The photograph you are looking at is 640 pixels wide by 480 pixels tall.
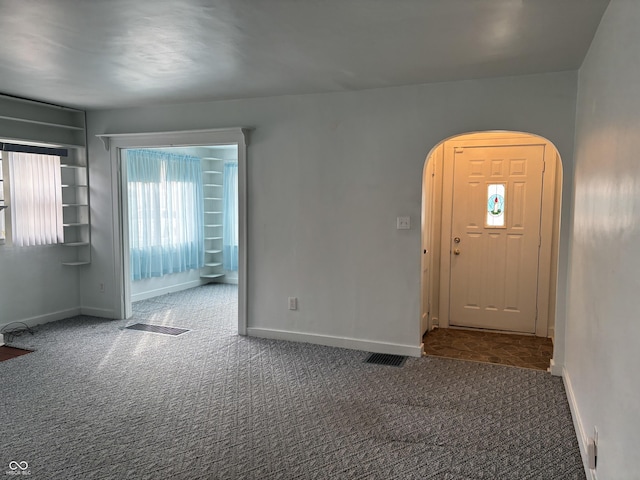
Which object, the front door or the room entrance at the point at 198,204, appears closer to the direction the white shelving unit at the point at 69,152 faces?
the front door

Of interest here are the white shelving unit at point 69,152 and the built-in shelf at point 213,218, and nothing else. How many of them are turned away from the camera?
0

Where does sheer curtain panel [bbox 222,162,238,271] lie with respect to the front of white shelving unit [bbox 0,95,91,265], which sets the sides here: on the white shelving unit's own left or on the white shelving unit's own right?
on the white shelving unit's own left

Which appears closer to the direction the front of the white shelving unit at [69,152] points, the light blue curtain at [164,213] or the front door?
the front door

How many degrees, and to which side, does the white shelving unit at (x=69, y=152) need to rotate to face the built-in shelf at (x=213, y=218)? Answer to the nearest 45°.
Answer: approximately 90° to its left

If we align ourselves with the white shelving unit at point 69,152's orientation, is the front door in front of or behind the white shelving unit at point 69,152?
in front

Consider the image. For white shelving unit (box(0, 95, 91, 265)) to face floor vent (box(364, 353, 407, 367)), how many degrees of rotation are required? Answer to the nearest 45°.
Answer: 0° — it already faces it

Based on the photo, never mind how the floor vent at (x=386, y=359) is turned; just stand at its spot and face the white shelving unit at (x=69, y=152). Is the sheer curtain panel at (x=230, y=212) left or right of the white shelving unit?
right

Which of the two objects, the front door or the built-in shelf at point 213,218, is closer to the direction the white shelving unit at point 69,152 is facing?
the front door

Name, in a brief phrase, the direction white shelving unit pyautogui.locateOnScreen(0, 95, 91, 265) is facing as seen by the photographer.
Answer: facing the viewer and to the right of the viewer

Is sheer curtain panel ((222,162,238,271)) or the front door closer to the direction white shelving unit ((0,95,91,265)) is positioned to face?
the front door

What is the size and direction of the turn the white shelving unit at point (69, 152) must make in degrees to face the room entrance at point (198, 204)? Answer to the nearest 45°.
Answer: approximately 45° to its left
